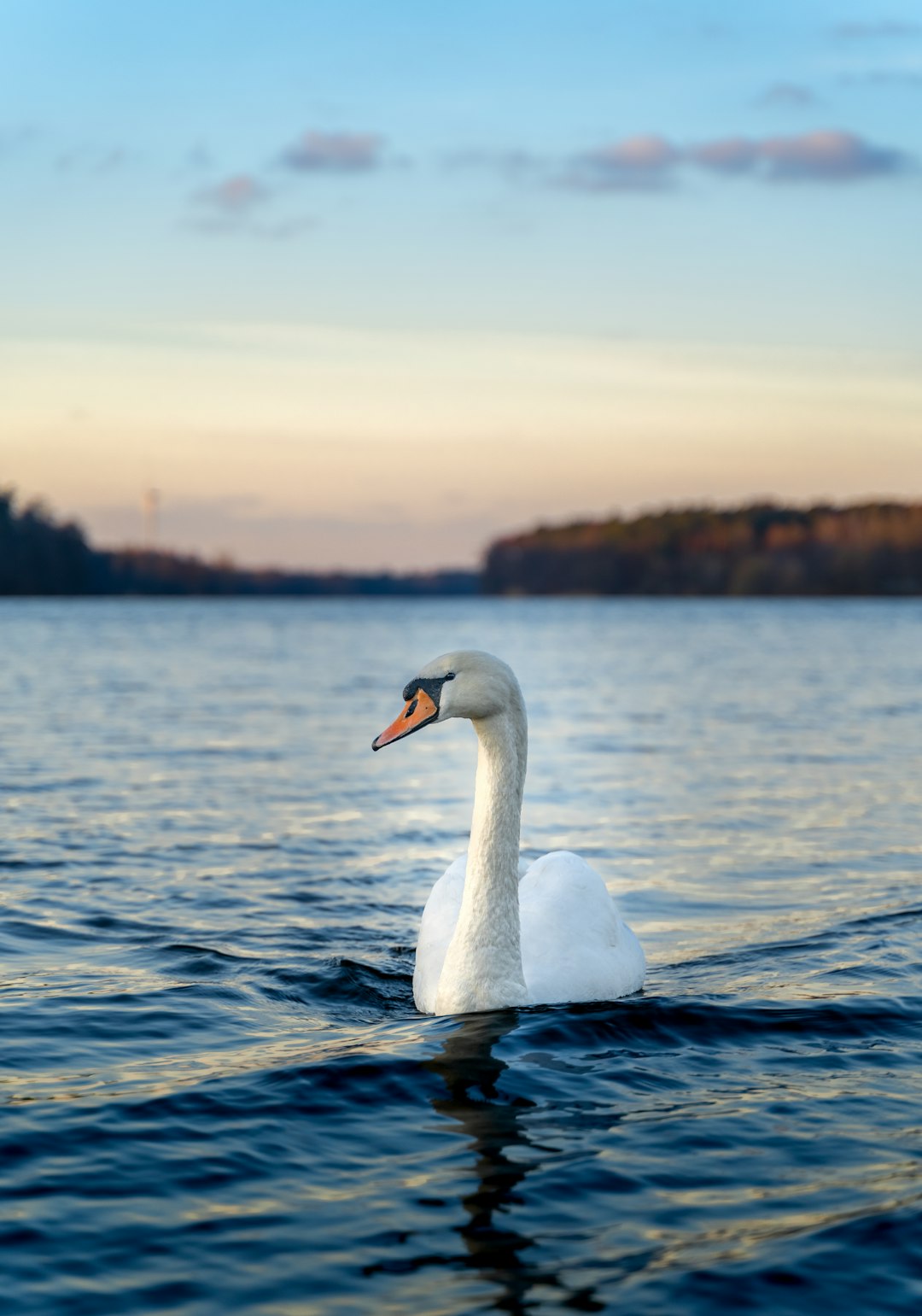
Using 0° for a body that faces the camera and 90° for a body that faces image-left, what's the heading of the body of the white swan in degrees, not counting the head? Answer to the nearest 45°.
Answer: approximately 45°
